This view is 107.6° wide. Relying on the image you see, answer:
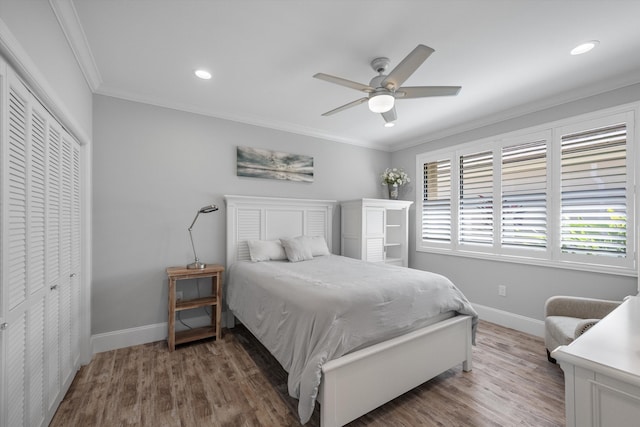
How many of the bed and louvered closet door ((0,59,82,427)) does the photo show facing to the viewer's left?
0

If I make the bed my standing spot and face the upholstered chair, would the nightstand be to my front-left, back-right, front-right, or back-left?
back-left

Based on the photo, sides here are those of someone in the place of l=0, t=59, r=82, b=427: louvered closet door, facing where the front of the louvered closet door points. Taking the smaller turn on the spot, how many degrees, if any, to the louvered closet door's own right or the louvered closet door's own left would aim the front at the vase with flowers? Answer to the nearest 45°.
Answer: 0° — it already faces it

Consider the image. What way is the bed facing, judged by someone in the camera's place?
facing the viewer and to the right of the viewer

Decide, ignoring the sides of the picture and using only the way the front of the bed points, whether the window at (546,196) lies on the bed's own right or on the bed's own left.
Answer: on the bed's own left

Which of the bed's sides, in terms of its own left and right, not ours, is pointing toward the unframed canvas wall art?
back

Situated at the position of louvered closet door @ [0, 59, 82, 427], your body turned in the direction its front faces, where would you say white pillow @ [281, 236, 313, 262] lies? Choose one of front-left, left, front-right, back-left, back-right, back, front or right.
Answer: front

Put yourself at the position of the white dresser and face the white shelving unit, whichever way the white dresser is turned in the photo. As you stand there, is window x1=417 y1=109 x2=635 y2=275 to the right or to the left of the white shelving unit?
right

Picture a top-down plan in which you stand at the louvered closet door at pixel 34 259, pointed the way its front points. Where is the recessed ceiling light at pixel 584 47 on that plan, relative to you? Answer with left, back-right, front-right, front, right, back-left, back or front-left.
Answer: front-right

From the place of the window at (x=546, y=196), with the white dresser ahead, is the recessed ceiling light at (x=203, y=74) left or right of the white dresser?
right

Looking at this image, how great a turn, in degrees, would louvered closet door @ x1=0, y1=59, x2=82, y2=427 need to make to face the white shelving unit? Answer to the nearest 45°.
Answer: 0° — it already faces it

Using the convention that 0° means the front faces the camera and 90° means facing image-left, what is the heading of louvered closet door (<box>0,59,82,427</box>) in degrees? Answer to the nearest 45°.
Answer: approximately 270°

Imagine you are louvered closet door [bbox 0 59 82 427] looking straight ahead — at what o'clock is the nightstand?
The nightstand is roughly at 11 o'clock from the louvered closet door.

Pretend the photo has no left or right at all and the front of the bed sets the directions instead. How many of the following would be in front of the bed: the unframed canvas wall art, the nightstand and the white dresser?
1

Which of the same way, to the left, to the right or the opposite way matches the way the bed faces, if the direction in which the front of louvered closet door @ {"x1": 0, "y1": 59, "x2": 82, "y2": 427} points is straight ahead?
to the right

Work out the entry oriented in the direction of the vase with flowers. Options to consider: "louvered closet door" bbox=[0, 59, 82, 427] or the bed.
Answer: the louvered closet door
